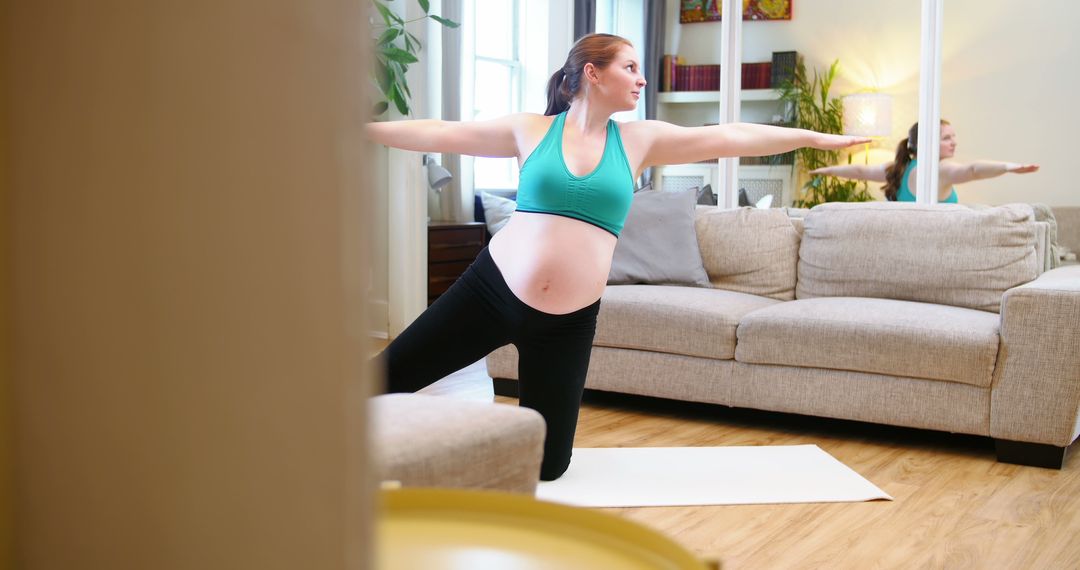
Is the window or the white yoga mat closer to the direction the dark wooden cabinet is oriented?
the white yoga mat

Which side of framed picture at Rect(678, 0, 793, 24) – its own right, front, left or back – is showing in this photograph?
front

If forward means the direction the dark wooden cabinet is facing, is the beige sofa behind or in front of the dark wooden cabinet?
in front

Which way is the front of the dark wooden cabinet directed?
toward the camera

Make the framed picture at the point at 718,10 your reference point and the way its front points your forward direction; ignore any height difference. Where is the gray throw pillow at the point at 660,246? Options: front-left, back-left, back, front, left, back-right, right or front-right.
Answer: front

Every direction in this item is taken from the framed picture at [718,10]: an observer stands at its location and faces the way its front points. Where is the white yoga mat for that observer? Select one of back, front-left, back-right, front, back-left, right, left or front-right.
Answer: front
